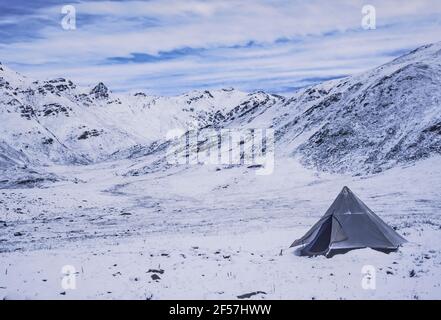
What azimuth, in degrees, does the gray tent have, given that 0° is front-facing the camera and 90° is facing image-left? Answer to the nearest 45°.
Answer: approximately 45°
